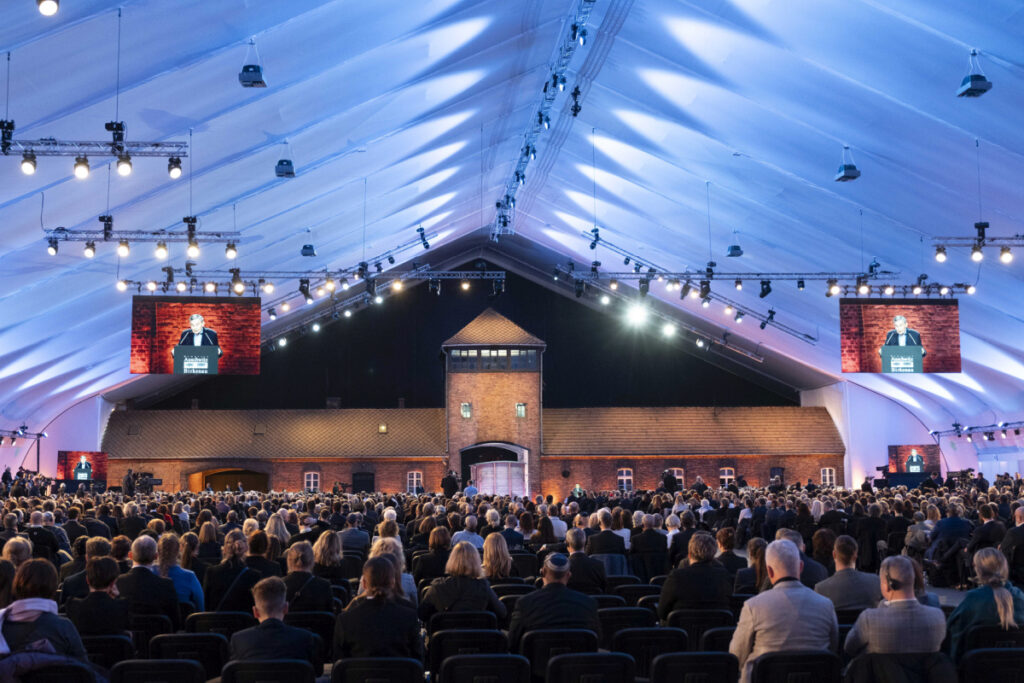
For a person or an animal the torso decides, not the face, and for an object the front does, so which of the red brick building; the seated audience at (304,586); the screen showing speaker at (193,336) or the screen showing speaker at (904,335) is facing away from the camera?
the seated audience

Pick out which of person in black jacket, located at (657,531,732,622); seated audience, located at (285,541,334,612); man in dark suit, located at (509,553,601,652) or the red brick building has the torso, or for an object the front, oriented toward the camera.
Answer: the red brick building

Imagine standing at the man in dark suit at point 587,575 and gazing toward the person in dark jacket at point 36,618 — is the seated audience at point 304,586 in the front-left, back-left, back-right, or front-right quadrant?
front-right

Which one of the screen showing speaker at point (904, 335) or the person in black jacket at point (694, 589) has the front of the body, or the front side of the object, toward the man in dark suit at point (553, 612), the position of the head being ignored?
the screen showing speaker

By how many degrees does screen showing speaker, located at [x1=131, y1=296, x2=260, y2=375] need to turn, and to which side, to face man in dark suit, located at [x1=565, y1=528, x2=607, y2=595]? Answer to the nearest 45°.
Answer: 0° — it already faces them

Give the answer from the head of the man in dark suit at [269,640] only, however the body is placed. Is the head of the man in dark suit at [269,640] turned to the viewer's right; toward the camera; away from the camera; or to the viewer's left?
away from the camera

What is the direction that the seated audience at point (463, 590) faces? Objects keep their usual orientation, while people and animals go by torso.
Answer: away from the camera

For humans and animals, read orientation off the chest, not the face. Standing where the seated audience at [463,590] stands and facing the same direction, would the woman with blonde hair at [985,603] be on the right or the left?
on their right

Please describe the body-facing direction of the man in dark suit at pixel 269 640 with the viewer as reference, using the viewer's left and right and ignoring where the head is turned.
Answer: facing away from the viewer

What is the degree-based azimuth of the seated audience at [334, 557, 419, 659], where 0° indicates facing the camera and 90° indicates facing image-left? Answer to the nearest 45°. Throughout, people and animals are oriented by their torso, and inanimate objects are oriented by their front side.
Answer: approximately 180°

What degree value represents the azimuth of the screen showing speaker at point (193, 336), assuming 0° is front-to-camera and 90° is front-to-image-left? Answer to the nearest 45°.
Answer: approximately 0°

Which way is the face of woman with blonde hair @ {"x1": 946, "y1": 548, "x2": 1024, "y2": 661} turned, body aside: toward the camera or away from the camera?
away from the camera

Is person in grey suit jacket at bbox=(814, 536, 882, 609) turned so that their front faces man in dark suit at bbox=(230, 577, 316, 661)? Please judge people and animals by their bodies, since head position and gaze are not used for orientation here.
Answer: no

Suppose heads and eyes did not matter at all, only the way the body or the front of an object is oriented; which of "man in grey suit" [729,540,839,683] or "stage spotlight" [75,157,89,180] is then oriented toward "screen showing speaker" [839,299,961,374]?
the man in grey suit

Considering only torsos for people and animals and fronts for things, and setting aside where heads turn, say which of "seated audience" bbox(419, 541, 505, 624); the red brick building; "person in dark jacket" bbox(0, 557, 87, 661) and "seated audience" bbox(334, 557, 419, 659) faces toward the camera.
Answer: the red brick building

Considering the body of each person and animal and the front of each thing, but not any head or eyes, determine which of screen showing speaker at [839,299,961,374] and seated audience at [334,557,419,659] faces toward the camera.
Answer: the screen showing speaker

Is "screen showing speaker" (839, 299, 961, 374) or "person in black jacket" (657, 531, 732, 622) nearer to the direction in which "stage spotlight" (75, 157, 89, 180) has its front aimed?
the person in black jacket

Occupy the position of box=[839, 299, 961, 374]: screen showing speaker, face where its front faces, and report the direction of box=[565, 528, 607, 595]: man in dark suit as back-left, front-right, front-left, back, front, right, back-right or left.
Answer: front

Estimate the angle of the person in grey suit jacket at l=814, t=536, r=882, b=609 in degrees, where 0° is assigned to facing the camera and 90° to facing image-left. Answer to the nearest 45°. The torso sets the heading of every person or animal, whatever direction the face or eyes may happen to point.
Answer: approximately 180°

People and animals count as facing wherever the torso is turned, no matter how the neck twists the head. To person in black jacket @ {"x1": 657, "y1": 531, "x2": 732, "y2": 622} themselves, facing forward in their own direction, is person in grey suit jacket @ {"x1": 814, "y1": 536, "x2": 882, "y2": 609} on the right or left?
on their right

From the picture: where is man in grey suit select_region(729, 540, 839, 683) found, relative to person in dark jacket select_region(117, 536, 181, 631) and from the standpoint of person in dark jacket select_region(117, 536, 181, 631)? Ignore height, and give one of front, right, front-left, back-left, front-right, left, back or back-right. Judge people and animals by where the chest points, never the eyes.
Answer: back-right

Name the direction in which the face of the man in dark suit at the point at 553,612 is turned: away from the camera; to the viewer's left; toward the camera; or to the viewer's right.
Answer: away from the camera
